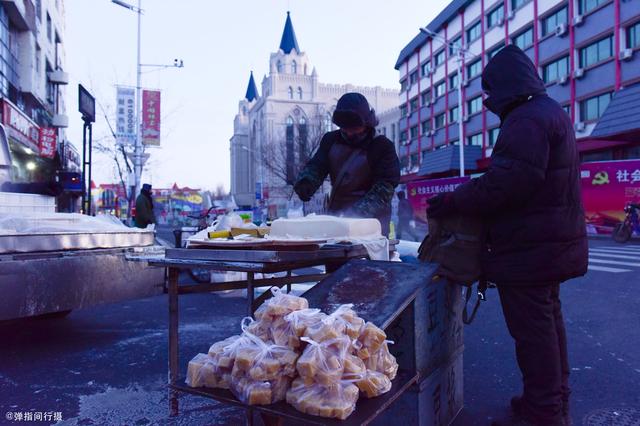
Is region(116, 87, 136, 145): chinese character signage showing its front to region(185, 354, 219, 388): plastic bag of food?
yes

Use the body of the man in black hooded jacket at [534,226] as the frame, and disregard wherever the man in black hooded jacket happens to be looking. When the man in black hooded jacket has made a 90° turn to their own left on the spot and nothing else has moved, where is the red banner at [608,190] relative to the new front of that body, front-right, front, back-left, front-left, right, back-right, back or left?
back

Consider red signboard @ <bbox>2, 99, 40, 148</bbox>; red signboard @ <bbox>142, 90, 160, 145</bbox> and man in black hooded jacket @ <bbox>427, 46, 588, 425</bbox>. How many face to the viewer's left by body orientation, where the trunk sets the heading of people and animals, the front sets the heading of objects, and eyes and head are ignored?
1

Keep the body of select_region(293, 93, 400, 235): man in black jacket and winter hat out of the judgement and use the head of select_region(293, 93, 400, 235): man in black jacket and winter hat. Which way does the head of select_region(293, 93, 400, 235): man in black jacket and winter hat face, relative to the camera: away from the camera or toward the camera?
toward the camera

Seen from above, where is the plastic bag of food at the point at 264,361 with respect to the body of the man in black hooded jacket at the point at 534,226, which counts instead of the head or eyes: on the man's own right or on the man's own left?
on the man's own left

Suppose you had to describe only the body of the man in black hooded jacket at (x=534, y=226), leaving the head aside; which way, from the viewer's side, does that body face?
to the viewer's left

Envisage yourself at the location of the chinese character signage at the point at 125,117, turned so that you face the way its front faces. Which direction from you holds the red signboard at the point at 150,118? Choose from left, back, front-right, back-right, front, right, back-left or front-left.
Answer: front-left

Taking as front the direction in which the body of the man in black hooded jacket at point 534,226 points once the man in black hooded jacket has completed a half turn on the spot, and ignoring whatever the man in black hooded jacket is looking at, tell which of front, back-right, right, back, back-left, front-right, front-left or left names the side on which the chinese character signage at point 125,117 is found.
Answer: back-left

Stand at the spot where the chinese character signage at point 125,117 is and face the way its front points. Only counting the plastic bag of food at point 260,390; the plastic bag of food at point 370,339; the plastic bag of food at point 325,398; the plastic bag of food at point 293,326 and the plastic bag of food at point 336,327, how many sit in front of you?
5

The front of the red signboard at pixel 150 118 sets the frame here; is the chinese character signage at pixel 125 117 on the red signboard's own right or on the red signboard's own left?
on the red signboard's own right

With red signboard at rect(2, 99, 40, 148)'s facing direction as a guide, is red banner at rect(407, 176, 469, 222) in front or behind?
in front

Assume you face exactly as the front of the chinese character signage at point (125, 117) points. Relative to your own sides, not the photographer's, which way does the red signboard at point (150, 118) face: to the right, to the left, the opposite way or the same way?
the same way

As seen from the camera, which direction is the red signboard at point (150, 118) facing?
toward the camera

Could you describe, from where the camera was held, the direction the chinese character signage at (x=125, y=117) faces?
facing the viewer

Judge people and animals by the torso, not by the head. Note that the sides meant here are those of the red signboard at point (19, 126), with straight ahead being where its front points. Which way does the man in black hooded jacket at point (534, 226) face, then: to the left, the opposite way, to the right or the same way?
the opposite way

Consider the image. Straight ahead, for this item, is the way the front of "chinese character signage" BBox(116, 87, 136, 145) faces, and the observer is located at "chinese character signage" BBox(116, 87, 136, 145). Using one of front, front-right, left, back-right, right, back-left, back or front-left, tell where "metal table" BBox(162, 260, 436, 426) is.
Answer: front

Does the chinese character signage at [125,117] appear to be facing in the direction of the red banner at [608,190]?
no

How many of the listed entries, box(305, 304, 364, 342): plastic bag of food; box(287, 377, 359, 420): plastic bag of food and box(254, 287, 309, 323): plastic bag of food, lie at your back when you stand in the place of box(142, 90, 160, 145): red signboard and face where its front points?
0

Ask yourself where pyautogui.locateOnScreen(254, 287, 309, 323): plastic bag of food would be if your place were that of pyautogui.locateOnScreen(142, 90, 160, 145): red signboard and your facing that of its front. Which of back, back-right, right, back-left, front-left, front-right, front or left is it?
front
